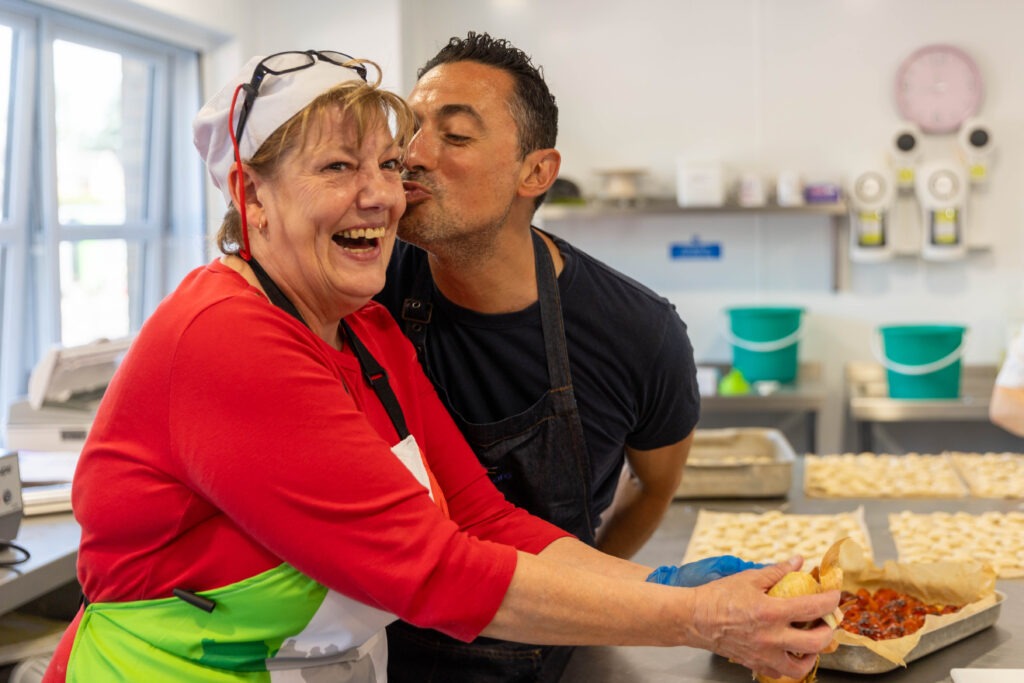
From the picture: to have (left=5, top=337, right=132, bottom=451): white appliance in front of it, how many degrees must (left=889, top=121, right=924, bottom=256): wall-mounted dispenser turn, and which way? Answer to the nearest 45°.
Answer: approximately 45° to its right

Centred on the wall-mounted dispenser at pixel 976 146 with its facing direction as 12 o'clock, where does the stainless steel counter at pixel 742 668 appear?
The stainless steel counter is roughly at 12 o'clock from the wall-mounted dispenser.

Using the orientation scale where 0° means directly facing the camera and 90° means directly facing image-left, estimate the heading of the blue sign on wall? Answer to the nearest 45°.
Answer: approximately 0°

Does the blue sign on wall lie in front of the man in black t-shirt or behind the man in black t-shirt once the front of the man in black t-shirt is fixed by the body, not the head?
behind

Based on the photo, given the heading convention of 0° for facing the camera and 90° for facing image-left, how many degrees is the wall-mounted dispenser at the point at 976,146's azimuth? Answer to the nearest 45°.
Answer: approximately 0°

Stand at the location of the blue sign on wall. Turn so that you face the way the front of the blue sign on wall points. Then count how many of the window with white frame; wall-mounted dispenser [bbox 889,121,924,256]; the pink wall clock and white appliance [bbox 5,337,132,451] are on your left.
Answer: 2

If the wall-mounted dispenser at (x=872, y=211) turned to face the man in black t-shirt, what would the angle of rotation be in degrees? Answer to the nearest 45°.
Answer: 0° — it already faces them
